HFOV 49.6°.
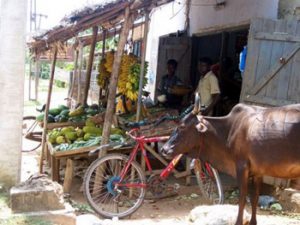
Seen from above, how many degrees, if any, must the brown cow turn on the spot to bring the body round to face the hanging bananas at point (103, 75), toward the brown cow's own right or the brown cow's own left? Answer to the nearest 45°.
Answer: approximately 45° to the brown cow's own right

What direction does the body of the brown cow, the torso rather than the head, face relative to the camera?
to the viewer's left
